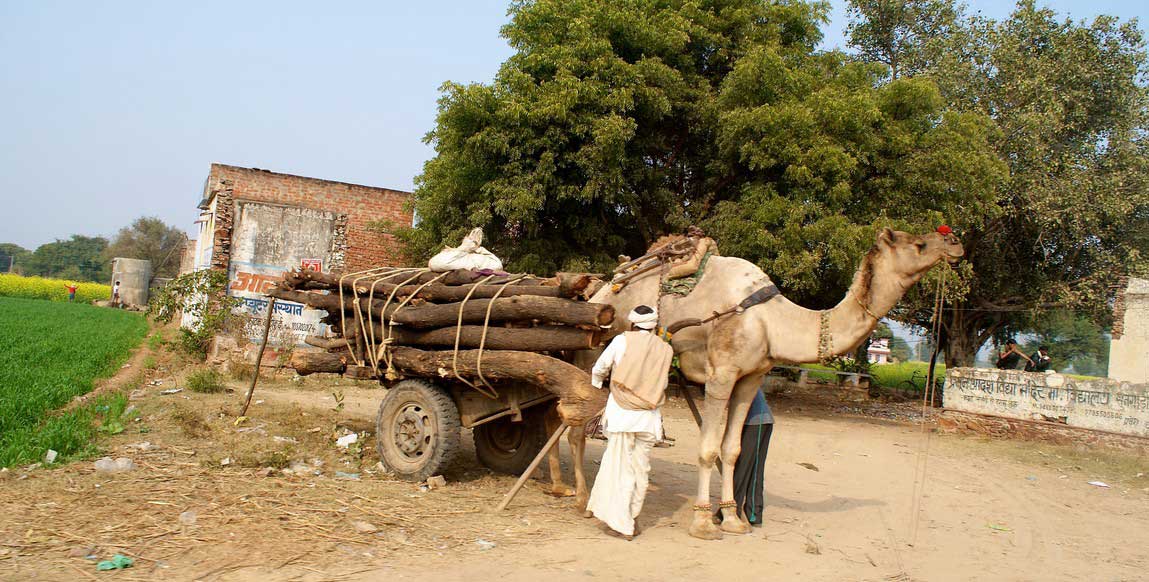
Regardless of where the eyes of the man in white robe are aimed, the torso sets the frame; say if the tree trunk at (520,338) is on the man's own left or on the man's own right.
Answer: on the man's own left

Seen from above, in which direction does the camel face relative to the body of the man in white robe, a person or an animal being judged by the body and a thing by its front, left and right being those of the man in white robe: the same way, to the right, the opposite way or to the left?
to the right

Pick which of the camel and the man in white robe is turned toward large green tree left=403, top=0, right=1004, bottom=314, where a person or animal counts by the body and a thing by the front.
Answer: the man in white robe

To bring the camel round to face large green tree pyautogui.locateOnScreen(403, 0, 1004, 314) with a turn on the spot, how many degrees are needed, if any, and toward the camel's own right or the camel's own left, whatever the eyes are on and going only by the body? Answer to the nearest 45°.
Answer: approximately 90° to the camel's own left

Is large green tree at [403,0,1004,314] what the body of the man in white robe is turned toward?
yes

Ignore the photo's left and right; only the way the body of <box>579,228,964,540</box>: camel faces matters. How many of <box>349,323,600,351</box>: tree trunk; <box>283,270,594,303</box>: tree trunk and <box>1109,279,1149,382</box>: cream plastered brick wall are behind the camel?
2

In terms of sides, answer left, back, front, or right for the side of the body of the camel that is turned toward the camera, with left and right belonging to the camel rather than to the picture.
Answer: right

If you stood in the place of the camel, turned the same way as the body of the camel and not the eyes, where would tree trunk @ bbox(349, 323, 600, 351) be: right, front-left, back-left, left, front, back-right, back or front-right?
back

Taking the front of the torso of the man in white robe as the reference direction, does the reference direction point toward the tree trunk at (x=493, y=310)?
no

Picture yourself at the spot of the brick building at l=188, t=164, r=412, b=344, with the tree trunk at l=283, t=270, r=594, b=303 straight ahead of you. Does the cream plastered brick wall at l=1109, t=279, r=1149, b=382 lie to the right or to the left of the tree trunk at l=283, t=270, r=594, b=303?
left

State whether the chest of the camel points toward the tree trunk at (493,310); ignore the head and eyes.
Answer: no

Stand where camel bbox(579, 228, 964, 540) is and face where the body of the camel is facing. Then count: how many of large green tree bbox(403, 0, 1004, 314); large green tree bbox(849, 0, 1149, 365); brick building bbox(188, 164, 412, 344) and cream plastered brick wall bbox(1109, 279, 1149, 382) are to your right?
0

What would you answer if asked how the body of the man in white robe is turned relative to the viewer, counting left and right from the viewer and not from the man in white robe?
facing away from the viewer

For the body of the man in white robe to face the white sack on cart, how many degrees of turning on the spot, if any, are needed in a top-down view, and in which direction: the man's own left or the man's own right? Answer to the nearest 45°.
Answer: approximately 45° to the man's own left

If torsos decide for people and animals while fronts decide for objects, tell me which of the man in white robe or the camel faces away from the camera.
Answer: the man in white robe

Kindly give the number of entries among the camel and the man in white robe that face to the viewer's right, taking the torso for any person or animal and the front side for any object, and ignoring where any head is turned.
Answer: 1

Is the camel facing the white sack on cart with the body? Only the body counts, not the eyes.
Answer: no

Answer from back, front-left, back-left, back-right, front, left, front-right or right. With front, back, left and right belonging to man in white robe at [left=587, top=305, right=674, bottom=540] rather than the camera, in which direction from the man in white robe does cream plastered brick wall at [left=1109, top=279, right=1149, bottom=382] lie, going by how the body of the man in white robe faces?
front-right

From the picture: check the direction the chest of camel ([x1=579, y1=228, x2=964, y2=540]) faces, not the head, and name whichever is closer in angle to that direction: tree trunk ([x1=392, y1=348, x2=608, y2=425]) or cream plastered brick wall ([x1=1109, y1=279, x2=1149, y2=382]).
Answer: the cream plastered brick wall
